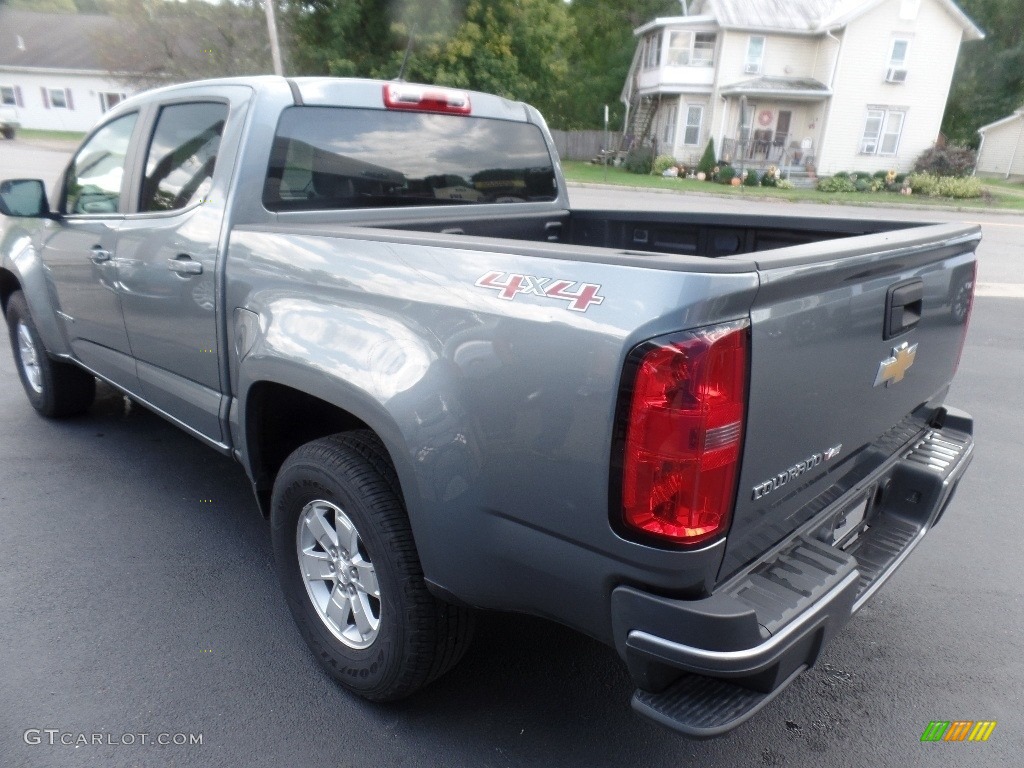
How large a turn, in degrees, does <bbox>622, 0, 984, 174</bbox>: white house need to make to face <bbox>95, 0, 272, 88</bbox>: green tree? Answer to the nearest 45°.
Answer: approximately 45° to its right

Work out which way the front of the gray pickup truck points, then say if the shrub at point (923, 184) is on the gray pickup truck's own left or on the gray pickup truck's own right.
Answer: on the gray pickup truck's own right

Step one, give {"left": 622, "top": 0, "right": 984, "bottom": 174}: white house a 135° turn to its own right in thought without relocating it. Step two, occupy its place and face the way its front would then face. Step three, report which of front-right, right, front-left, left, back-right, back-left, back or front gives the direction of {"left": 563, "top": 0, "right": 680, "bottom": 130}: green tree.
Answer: front

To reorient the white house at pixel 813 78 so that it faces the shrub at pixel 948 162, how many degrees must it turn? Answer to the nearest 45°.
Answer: approximately 90° to its left

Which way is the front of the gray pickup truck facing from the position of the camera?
facing away from the viewer and to the left of the viewer

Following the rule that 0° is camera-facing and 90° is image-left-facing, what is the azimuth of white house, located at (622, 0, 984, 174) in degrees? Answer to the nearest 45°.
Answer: approximately 0°

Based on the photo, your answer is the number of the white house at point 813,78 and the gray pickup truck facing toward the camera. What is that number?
1

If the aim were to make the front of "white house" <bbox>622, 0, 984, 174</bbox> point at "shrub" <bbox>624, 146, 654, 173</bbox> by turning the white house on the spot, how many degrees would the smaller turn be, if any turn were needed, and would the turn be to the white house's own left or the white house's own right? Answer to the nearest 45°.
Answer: approximately 90° to the white house's own right

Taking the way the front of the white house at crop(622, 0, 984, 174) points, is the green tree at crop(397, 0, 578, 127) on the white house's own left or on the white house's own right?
on the white house's own right

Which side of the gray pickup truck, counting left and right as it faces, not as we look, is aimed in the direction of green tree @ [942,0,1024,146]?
right

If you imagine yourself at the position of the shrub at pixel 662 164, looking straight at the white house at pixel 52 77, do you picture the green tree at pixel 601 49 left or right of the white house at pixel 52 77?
right
